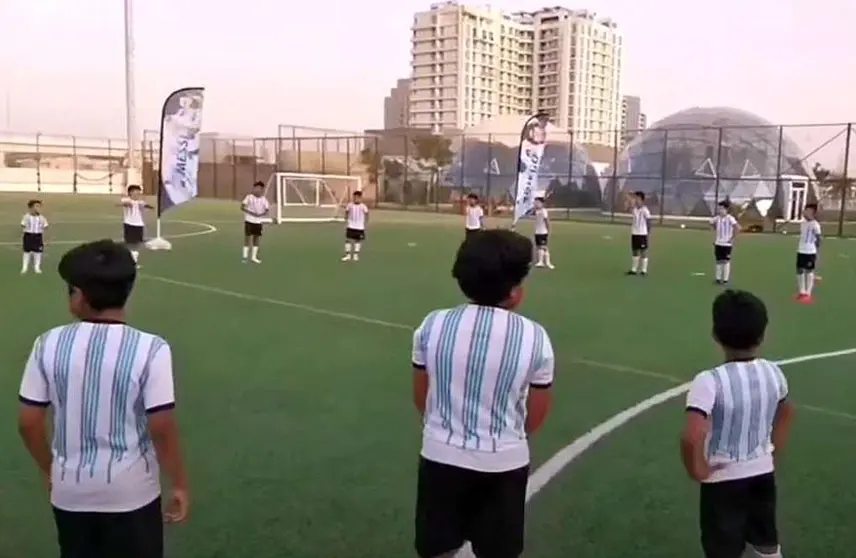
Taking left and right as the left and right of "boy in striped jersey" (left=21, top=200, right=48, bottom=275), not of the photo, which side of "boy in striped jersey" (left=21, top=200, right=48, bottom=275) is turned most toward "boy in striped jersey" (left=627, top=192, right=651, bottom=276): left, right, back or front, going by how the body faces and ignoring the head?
left

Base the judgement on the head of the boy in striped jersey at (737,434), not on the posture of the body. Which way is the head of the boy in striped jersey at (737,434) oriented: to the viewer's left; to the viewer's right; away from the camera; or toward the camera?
away from the camera

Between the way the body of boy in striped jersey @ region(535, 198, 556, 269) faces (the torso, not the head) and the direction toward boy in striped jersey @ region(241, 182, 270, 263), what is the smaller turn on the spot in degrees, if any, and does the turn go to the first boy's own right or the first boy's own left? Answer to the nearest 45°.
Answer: approximately 90° to the first boy's own right

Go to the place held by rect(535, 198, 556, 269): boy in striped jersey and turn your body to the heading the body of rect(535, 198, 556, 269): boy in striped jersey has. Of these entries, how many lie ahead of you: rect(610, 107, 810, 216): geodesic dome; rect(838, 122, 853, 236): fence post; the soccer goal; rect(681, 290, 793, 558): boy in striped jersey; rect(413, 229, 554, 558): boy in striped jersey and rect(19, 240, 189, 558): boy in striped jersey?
3

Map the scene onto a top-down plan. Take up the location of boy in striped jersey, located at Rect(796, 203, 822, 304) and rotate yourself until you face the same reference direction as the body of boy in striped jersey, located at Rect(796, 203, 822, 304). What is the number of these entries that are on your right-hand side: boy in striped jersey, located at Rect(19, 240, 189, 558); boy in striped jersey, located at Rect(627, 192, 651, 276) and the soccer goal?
2

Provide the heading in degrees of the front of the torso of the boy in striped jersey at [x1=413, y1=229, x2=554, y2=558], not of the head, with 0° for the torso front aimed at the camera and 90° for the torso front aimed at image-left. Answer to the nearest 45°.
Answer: approximately 180°

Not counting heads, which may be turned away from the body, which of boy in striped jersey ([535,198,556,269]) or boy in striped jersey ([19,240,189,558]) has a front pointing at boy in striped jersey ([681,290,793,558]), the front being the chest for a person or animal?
boy in striped jersey ([535,198,556,269])

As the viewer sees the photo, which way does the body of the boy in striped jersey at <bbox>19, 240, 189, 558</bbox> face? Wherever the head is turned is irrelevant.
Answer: away from the camera

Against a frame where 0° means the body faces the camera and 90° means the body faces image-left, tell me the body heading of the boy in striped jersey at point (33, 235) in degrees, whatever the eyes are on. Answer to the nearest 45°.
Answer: approximately 0°

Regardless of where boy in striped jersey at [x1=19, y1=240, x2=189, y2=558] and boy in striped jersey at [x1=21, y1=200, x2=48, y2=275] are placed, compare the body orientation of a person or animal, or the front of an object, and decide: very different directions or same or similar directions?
very different directions

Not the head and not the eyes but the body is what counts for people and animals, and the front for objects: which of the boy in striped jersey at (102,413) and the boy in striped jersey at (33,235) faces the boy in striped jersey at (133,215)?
the boy in striped jersey at (102,413)

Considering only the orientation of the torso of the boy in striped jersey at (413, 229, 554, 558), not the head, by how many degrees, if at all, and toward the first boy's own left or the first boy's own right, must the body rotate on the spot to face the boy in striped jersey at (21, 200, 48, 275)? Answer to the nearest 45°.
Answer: approximately 45° to the first boy's own left
